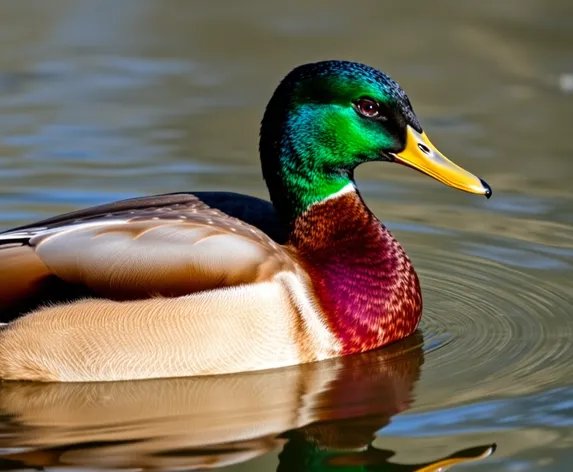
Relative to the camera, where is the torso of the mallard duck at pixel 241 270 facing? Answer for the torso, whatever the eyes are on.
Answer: to the viewer's right
